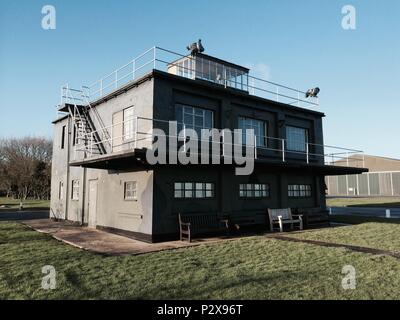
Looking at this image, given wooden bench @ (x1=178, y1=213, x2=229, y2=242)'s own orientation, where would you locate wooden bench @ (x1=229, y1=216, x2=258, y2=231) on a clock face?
wooden bench @ (x1=229, y1=216, x2=258, y2=231) is roughly at 9 o'clock from wooden bench @ (x1=178, y1=213, x2=229, y2=242).

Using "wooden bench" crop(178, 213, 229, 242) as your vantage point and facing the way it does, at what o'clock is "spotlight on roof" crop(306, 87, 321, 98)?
The spotlight on roof is roughly at 9 o'clock from the wooden bench.

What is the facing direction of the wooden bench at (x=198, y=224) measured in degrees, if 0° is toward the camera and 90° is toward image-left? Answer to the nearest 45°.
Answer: approximately 315°

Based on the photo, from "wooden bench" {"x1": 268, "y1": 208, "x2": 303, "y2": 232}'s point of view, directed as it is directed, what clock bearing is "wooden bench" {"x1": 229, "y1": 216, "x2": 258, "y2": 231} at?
"wooden bench" {"x1": 229, "y1": 216, "x2": 258, "y2": 231} is roughly at 3 o'clock from "wooden bench" {"x1": 268, "y1": 208, "x2": 303, "y2": 232}.

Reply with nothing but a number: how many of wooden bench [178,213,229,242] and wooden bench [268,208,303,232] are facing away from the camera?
0

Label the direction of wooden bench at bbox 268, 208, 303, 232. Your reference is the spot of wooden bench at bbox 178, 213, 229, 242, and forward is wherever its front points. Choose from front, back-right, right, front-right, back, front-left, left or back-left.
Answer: left

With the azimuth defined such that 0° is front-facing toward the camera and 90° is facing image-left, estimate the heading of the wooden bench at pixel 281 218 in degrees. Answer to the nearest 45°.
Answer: approximately 315°

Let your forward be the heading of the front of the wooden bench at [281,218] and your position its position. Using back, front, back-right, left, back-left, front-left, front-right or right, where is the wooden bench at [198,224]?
right
